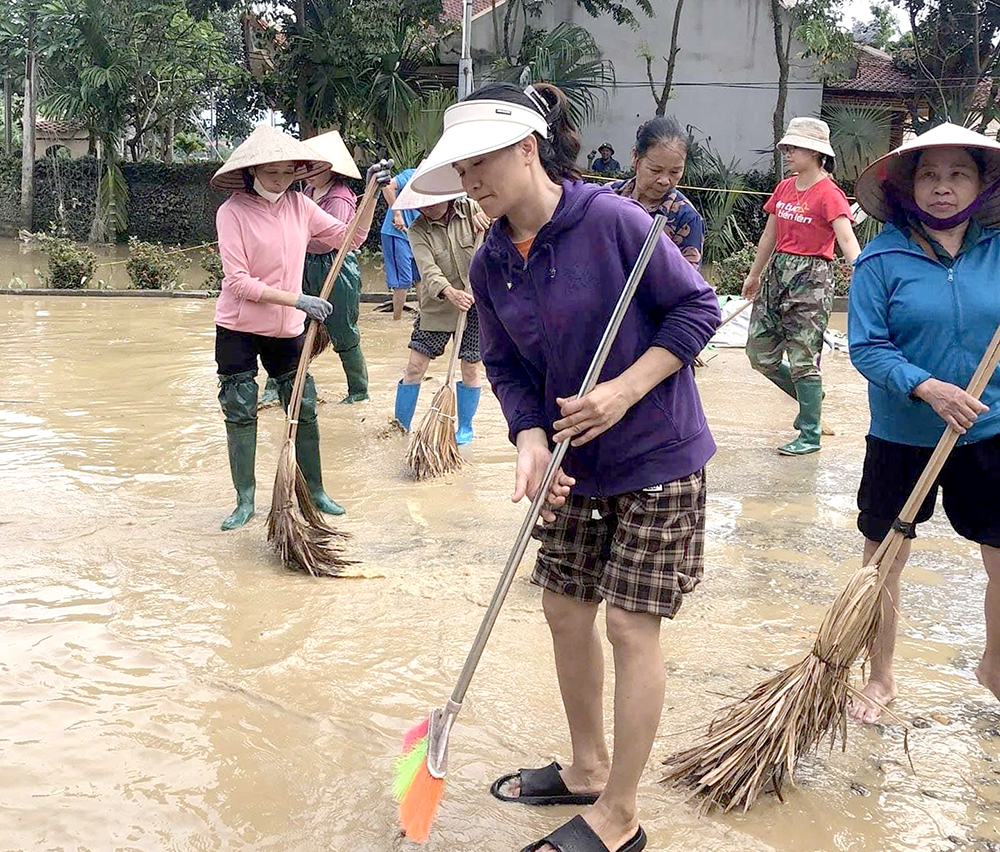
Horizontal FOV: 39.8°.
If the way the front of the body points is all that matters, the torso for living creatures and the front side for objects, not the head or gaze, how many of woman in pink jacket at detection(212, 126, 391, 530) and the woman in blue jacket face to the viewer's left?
0

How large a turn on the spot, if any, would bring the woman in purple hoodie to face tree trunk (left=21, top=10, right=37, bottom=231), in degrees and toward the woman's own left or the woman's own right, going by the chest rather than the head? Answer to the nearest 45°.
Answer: approximately 90° to the woman's own right

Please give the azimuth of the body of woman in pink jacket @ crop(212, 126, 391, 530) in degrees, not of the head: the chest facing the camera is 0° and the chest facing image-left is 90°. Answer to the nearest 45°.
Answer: approximately 315°

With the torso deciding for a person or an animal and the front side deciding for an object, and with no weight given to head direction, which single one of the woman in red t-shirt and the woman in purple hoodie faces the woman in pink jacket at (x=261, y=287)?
the woman in red t-shirt

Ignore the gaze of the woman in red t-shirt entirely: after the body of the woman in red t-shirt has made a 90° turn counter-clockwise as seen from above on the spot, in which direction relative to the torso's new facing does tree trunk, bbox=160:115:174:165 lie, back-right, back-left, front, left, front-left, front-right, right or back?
back

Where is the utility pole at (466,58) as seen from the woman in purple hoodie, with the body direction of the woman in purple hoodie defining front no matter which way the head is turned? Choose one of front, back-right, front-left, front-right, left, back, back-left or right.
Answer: back-right

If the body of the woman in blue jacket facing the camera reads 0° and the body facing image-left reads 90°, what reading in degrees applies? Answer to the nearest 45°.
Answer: approximately 0°

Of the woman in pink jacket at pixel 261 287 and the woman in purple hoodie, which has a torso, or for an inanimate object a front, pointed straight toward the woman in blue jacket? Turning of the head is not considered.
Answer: the woman in pink jacket

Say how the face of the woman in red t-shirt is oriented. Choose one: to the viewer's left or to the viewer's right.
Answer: to the viewer's left

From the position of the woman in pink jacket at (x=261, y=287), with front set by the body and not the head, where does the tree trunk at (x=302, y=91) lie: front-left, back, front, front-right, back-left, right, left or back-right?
back-left

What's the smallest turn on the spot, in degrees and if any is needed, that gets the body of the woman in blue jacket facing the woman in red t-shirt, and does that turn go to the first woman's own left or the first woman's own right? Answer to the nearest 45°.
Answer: approximately 180°
